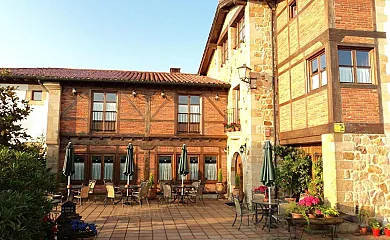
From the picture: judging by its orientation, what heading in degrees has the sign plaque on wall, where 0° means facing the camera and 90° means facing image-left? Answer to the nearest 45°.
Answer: approximately 0°

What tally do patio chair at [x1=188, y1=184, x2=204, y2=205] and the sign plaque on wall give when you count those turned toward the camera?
1

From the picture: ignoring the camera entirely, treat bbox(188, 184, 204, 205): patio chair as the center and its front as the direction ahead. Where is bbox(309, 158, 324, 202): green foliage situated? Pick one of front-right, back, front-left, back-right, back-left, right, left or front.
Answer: back-left

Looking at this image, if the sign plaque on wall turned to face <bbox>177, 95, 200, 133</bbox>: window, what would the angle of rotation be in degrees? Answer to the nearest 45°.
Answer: approximately 135° to its right

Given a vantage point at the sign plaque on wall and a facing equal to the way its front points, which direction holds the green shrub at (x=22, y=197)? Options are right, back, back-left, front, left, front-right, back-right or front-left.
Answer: front-right

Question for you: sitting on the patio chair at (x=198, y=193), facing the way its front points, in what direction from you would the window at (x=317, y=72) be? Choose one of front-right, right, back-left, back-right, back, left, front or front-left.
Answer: back-left

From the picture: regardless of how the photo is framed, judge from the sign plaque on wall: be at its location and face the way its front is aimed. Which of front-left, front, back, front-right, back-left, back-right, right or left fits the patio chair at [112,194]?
right

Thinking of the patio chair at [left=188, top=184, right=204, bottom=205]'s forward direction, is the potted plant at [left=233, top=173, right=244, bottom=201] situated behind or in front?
behind

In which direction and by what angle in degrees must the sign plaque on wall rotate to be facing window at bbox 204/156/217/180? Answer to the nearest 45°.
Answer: approximately 135° to its right
